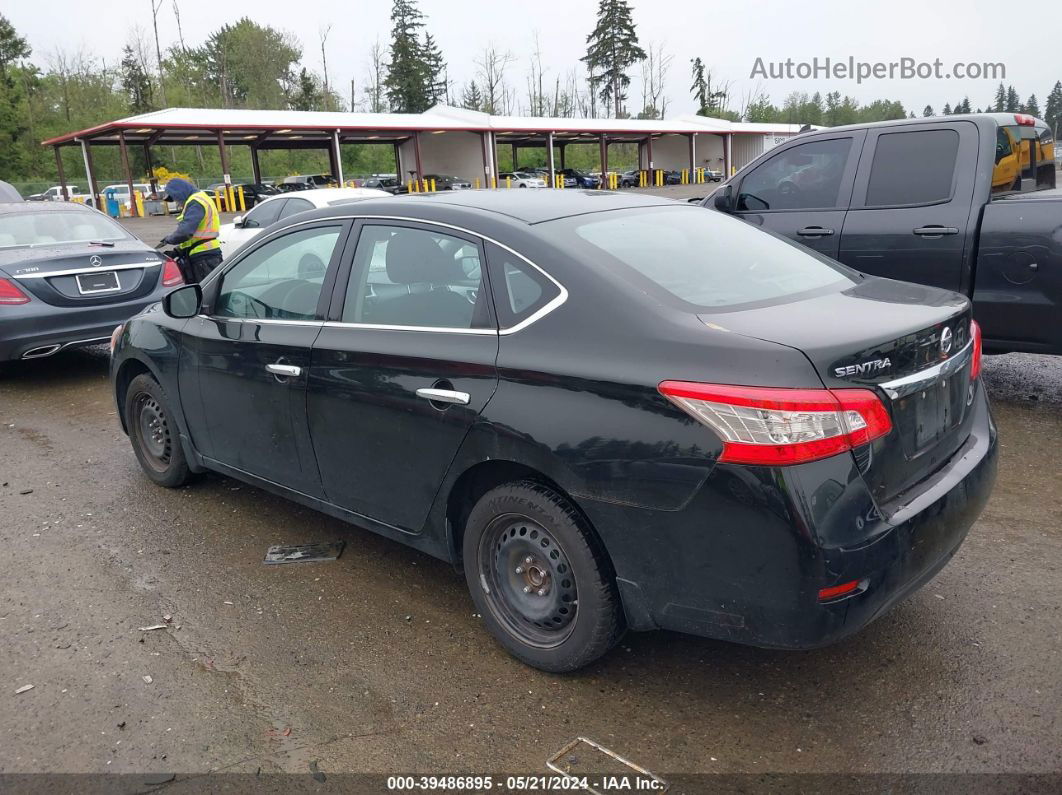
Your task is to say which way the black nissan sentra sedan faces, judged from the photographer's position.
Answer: facing away from the viewer and to the left of the viewer

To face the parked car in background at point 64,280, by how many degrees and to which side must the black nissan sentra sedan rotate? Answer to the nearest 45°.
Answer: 0° — it already faces it

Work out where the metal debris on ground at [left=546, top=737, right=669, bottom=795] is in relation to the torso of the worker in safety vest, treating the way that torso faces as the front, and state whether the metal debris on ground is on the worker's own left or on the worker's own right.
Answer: on the worker's own left

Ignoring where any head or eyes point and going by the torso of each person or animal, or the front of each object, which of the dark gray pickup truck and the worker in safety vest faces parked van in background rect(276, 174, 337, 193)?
the dark gray pickup truck

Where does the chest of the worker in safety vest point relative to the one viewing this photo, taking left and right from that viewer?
facing to the left of the viewer

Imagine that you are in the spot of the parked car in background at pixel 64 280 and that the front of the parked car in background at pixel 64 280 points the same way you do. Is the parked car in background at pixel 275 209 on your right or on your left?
on your right

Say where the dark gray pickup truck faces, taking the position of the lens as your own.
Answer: facing away from the viewer and to the left of the viewer

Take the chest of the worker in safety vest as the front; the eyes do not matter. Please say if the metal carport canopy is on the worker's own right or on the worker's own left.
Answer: on the worker's own right

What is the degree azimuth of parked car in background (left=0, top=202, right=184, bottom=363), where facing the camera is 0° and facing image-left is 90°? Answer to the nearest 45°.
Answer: approximately 135°

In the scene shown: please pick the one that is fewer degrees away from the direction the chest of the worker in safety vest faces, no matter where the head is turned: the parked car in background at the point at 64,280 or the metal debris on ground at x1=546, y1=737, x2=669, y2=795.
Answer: the parked car in background
